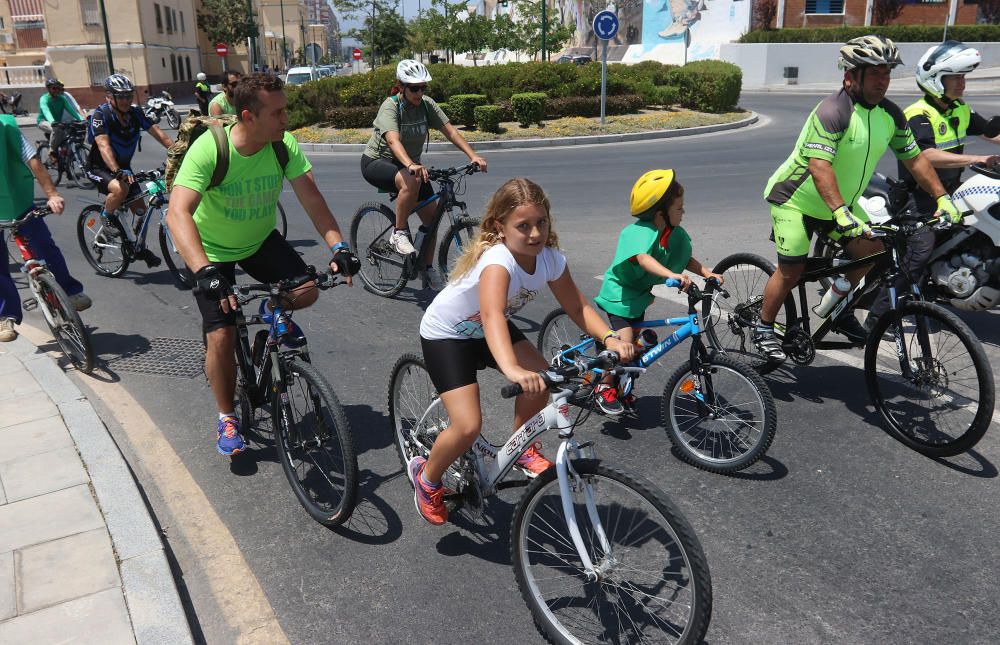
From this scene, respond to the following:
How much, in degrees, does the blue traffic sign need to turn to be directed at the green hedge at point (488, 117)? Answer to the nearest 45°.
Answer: approximately 90° to its right

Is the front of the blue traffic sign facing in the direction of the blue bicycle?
yes

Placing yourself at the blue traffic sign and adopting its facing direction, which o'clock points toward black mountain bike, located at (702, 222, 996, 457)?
The black mountain bike is roughly at 12 o'clock from the blue traffic sign.

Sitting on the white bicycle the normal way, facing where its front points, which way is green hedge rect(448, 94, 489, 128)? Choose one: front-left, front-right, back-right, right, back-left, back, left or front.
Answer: back-left

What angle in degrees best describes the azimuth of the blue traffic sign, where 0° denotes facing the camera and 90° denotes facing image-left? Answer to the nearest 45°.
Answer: approximately 0°

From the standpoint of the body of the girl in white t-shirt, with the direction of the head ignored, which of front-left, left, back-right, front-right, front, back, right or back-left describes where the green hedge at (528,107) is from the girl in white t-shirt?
back-left

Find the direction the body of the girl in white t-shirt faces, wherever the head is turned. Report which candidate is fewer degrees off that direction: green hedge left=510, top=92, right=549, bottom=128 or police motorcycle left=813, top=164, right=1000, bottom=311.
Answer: the police motorcycle

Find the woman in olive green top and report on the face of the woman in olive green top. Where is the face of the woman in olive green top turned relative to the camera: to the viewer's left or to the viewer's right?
to the viewer's right

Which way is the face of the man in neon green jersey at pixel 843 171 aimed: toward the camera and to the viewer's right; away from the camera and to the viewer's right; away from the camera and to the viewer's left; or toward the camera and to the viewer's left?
toward the camera and to the viewer's right

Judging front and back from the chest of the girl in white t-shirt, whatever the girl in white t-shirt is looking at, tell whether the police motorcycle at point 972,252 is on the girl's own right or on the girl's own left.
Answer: on the girl's own left

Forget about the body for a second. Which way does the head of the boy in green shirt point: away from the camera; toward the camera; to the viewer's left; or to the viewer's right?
to the viewer's right

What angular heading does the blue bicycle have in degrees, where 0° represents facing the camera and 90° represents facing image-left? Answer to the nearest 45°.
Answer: approximately 315°

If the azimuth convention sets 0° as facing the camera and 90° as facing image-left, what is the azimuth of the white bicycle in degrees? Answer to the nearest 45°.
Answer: approximately 315°

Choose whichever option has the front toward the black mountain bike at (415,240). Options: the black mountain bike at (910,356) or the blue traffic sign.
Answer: the blue traffic sign
